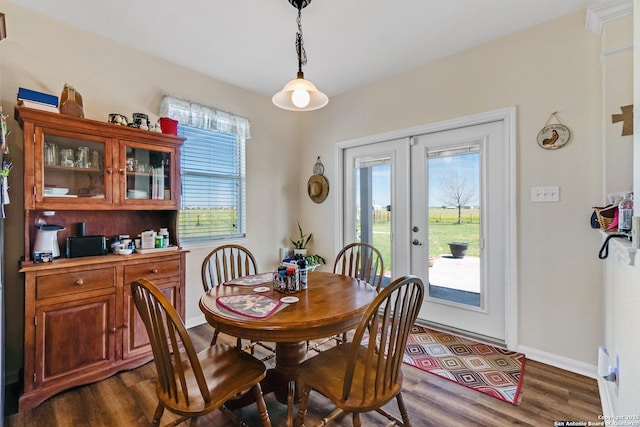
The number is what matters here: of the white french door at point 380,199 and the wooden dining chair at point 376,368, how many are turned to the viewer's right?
0

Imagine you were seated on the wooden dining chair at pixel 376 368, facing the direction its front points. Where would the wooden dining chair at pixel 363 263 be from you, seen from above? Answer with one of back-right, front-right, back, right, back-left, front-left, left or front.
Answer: front-right

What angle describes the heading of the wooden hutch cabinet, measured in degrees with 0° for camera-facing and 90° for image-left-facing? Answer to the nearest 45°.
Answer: approximately 315°

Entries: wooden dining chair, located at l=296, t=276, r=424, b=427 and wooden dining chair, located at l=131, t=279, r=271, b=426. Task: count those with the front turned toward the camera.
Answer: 0

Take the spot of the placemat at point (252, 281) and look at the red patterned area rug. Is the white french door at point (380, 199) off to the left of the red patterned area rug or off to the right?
left

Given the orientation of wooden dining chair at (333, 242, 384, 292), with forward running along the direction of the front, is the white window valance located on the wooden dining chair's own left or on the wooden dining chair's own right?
on the wooden dining chair's own right

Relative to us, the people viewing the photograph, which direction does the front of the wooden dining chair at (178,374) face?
facing away from the viewer and to the right of the viewer

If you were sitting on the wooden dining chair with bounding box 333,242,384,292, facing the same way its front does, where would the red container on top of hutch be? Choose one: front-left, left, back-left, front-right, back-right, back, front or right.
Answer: front-right

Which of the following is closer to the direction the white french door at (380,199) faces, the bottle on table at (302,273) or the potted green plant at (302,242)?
the bottle on table

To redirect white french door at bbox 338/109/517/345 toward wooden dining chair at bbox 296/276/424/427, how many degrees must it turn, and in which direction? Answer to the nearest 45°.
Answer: approximately 45° to its left

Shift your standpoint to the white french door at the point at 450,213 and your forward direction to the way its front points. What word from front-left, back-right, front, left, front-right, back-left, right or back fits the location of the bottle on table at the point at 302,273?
front

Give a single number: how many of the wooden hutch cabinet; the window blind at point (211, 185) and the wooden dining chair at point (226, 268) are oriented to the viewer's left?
0

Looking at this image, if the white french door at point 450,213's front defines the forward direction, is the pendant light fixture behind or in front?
in front

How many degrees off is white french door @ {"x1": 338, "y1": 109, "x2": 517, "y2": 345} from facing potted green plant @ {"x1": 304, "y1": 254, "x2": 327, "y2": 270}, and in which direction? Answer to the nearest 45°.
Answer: approximately 45° to its right

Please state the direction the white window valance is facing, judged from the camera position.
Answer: facing the viewer and to the right of the viewer
